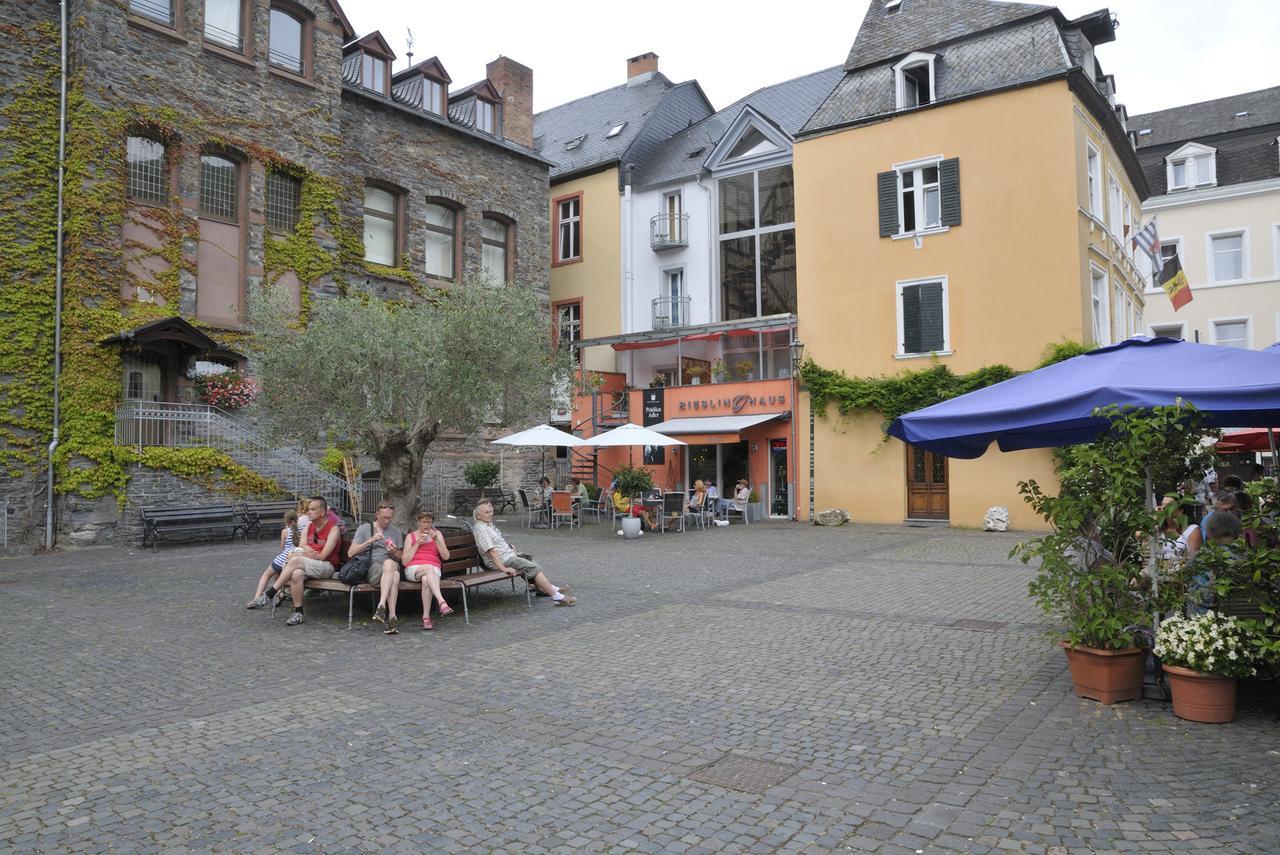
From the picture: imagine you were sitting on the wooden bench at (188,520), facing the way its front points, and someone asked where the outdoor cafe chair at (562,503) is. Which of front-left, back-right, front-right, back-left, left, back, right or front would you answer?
front-left

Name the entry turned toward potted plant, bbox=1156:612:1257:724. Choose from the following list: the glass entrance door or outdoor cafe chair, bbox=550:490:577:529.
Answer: the glass entrance door

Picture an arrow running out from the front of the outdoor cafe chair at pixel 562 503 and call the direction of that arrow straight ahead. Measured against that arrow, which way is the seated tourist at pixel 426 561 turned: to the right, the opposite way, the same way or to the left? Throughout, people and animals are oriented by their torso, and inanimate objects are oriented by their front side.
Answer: the opposite way

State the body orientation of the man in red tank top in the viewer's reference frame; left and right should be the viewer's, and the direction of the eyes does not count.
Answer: facing the viewer and to the left of the viewer

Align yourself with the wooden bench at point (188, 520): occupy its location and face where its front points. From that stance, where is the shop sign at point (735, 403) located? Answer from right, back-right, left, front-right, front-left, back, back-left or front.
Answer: front-left

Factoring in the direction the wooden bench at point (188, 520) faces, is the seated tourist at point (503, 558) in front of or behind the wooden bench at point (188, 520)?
in front

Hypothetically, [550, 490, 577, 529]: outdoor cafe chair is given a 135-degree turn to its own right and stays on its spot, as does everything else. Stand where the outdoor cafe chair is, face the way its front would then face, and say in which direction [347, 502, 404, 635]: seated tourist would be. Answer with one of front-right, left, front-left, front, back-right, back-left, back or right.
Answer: front-right

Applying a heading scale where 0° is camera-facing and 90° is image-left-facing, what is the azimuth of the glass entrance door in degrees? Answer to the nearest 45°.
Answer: approximately 0°

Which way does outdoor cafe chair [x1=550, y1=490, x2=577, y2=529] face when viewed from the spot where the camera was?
facing away from the viewer

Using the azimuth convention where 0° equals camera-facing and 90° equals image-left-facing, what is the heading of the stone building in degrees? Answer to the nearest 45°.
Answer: approximately 315°

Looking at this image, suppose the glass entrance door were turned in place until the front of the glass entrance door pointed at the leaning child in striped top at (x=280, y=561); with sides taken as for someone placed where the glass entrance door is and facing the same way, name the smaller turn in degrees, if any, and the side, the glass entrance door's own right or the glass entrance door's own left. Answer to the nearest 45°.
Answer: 0° — it already faces them

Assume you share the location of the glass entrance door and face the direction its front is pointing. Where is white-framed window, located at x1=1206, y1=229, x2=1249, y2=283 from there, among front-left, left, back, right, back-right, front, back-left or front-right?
back-left
